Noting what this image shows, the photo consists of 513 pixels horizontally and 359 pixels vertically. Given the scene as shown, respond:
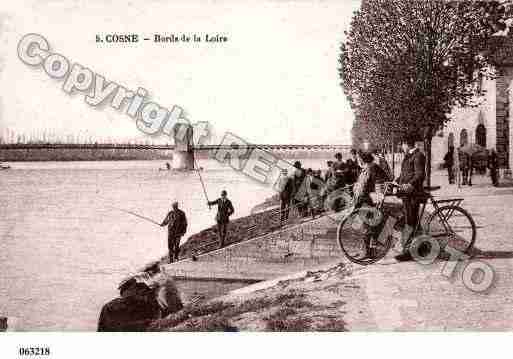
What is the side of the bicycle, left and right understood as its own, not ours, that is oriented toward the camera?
left

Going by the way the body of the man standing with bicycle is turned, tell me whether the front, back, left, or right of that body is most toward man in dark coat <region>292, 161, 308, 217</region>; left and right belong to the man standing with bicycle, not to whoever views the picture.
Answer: right

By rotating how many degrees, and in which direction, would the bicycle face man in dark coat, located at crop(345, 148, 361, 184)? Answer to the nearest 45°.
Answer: approximately 90° to its right
